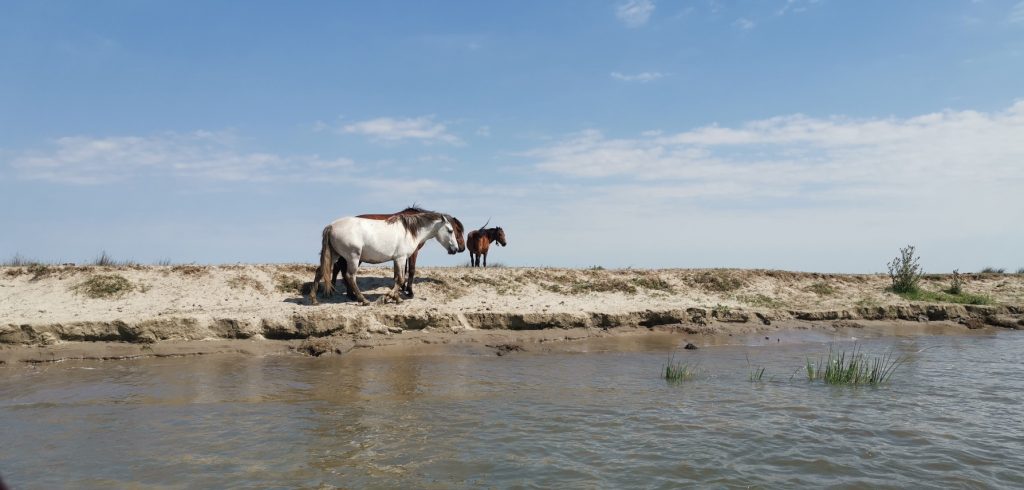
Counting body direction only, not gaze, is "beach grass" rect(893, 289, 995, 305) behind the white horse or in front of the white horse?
in front

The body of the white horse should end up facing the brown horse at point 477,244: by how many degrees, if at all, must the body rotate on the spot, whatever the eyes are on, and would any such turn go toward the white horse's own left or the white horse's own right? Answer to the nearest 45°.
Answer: approximately 45° to the white horse's own left

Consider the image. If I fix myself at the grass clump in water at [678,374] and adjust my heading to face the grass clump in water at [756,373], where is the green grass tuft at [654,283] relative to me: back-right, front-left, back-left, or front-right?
front-left

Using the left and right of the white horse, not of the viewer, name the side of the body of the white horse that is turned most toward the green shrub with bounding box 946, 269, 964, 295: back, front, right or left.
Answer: front

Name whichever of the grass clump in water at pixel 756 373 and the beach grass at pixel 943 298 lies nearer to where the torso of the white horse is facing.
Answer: the beach grass

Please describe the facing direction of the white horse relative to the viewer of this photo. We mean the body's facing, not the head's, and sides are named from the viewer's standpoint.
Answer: facing to the right of the viewer

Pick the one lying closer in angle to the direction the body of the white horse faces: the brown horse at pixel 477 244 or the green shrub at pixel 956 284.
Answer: the green shrub

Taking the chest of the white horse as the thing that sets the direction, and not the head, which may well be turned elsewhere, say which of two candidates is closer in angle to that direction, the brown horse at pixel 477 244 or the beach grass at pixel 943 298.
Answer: the beach grass

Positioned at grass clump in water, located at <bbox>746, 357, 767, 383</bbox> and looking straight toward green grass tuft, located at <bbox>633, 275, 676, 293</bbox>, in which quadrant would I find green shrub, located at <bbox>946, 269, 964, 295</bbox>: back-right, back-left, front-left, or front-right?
front-right

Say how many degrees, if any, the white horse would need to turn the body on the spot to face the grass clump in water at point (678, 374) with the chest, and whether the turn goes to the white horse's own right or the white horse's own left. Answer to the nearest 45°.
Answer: approximately 45° to the white horse's own right

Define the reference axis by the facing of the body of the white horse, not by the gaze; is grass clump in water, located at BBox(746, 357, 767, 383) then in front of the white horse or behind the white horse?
in front

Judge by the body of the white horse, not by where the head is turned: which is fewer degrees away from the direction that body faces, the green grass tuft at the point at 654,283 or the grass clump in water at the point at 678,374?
the green grass tuft
